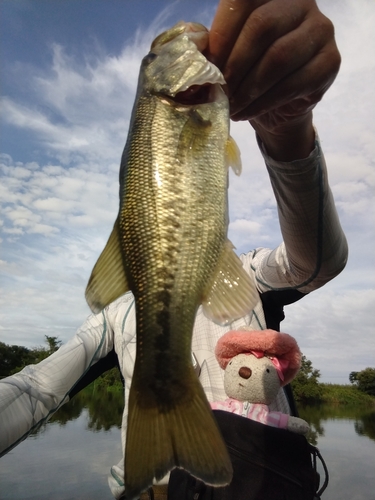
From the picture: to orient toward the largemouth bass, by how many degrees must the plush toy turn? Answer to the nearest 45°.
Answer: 0° — it already faces it

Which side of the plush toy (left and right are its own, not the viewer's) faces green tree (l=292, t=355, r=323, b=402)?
back

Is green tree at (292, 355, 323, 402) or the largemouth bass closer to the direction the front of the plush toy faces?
the largemouth bass

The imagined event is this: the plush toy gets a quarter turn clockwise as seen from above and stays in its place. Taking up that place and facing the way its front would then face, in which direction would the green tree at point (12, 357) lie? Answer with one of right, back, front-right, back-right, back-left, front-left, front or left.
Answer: front-right

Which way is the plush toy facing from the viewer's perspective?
toward the camera
